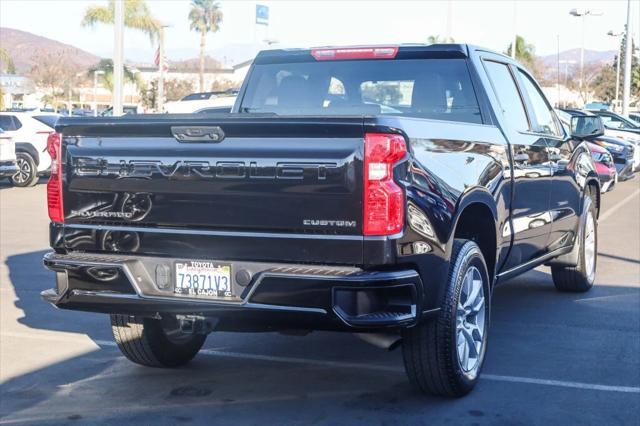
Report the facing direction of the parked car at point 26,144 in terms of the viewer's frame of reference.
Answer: facing away from the viewer and to the left of the viewer

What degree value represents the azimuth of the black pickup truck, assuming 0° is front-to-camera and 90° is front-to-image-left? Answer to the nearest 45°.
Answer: approximately 225°

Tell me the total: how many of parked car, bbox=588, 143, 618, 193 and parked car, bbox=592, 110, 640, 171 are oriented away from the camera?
0

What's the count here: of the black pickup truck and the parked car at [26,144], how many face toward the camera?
0

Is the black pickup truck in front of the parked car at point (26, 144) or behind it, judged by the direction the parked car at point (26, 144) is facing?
behind

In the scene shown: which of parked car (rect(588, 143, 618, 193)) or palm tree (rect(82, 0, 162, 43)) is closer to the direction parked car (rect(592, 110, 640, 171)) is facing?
the parked car

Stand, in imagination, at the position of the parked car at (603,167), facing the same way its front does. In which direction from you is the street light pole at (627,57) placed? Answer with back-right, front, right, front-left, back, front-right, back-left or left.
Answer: back-left

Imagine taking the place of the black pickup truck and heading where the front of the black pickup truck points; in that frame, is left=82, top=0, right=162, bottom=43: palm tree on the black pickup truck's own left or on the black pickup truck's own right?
on the black pickup truck's own left

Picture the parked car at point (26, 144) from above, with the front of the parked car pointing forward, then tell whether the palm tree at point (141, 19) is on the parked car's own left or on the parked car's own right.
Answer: on the parked car's own right

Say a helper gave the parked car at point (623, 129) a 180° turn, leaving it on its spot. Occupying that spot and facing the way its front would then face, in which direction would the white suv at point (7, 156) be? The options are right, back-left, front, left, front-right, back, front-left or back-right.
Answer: left
